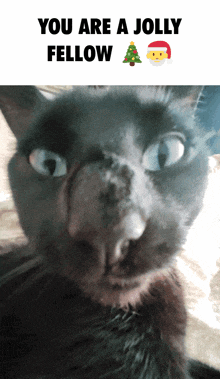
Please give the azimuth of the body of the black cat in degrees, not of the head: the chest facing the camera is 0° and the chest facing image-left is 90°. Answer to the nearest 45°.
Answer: approximately 0°
